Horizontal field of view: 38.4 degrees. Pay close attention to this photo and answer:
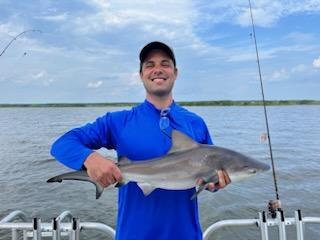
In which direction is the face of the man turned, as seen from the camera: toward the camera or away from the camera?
toward the camera

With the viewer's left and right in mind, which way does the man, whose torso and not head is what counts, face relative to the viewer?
facing the viewer
